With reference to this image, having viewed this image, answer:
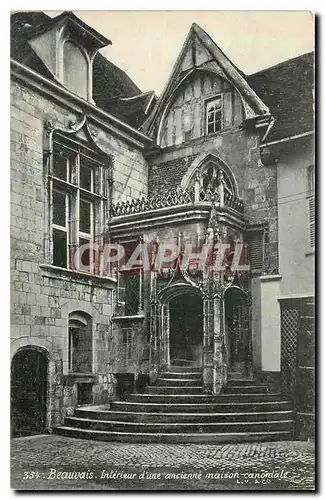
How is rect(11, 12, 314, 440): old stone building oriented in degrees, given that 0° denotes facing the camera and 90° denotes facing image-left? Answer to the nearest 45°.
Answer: approximately 0°
